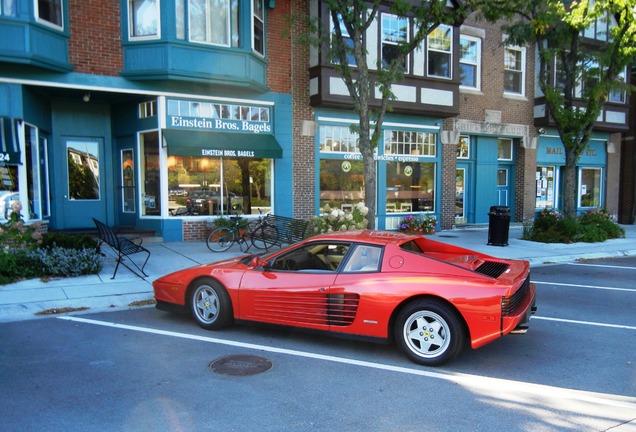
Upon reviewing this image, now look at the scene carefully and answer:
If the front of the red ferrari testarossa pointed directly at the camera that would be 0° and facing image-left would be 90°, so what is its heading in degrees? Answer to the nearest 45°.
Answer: approximately 135°

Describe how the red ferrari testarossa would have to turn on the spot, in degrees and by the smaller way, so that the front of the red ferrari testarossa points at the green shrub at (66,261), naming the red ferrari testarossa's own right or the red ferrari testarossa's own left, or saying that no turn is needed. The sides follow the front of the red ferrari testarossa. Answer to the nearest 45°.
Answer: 0° — it already faces it

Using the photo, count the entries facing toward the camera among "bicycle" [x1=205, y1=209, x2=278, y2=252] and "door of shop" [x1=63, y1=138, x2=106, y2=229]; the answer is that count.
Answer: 1

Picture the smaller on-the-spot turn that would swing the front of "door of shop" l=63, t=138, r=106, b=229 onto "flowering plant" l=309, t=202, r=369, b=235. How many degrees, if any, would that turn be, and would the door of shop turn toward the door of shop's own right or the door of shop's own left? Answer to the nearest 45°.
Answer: approximately 45° to the door of shop's own left

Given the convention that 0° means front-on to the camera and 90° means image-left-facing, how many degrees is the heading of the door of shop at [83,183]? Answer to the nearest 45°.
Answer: approximately 0°

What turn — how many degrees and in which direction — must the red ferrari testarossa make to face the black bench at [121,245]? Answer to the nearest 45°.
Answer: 0° — it already faces it

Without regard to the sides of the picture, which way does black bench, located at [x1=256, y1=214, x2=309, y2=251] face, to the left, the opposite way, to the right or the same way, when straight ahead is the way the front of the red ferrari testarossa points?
to the left
